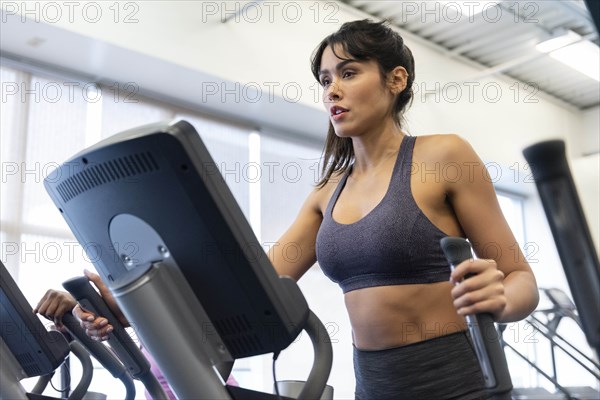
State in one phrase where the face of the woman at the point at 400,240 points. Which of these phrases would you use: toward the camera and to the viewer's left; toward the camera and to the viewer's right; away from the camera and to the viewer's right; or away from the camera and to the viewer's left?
toward the camera and to the viewer's left

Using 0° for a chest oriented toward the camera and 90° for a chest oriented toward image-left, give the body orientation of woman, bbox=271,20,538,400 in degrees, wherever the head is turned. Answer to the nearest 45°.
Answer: approximately 45°
